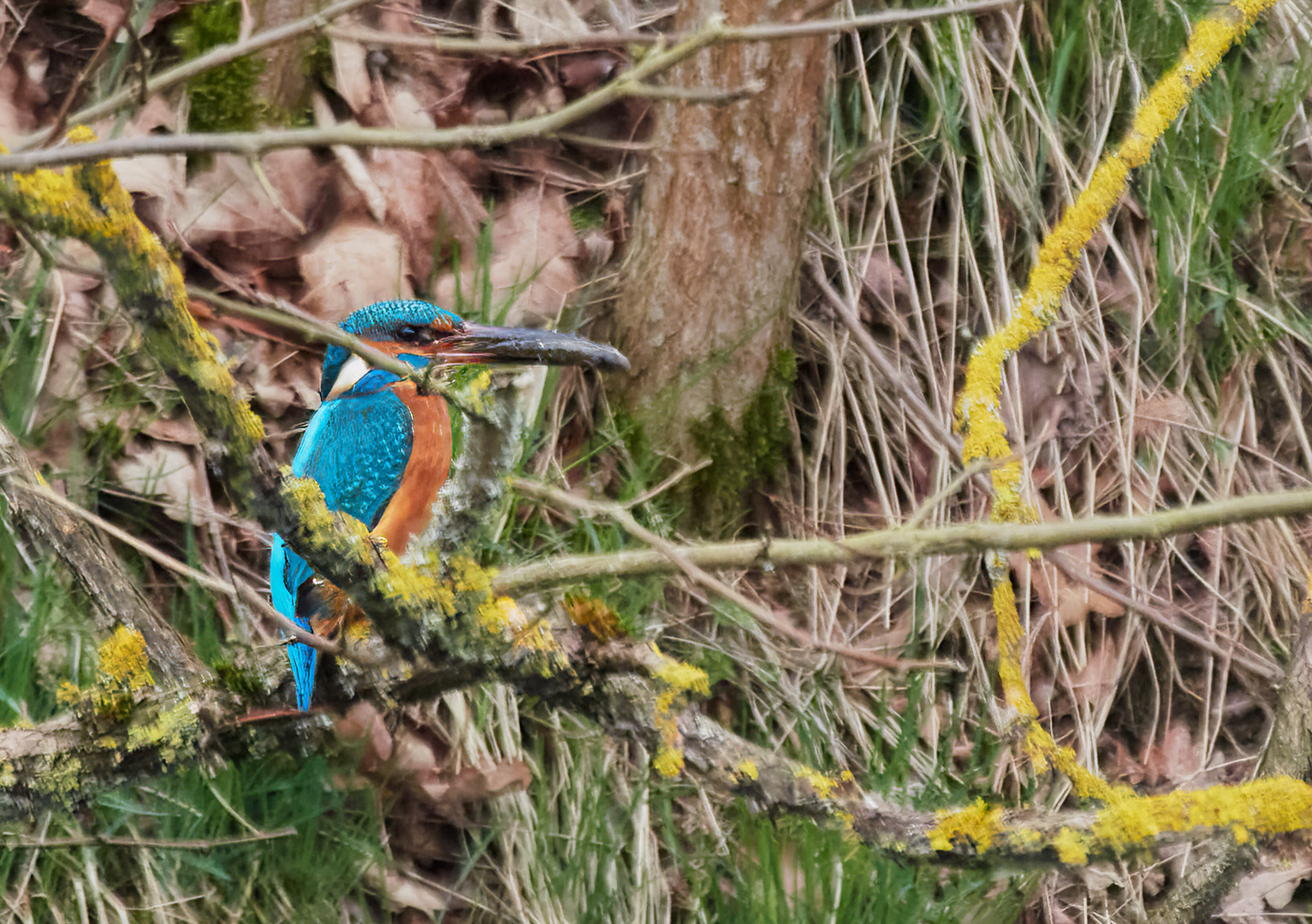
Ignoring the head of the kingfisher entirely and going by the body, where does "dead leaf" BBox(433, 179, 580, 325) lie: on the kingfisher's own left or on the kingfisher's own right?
on the kingfisher's own left

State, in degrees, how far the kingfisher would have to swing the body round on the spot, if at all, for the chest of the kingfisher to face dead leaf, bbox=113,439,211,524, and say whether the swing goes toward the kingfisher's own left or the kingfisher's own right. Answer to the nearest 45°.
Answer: approximately 135° to the kingfisher's own left

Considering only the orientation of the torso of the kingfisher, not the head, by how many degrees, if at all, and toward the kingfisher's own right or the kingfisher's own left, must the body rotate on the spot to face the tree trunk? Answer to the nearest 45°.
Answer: approximately 45° to the kingfisher's own left

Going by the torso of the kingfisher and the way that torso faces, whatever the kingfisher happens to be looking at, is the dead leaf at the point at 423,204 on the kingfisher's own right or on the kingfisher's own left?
on the kingfisher's own left

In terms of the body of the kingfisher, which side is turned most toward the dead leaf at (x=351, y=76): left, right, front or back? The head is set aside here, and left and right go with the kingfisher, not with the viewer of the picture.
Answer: left

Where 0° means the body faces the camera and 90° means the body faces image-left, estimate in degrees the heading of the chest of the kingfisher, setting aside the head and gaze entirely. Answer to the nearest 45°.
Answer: approximately 270°
